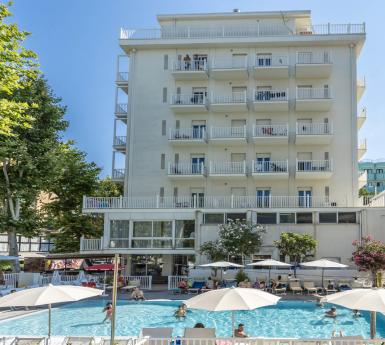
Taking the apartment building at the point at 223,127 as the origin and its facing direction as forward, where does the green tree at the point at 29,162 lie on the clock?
The green tree is roughly at 2 o'clock from the apartment building.

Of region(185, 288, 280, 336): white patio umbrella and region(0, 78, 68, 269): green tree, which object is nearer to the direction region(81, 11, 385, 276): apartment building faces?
the white patio umbrella

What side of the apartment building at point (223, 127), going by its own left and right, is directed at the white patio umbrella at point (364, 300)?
front

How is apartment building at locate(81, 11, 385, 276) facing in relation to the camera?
toward the camera

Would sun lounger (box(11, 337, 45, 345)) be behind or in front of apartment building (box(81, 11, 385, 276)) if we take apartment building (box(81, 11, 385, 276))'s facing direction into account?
in front

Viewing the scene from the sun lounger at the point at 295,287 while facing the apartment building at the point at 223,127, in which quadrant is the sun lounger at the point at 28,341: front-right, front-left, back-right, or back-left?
back-left

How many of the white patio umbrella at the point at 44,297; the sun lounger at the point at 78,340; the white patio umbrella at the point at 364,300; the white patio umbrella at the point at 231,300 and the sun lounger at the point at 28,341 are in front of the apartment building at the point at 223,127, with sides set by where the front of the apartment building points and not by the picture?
5

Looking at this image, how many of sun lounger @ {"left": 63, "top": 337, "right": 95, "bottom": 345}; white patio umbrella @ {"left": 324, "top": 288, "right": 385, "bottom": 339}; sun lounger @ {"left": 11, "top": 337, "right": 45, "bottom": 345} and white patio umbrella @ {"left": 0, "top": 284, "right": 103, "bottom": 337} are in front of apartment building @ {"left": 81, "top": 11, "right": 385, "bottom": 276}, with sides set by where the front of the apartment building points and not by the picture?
4

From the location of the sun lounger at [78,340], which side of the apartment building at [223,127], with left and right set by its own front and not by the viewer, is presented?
front

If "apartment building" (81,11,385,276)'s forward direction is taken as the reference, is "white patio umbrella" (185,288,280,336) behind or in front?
in front

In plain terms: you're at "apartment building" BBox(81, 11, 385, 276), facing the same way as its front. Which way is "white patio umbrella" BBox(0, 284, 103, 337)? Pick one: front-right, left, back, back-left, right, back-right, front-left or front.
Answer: front
